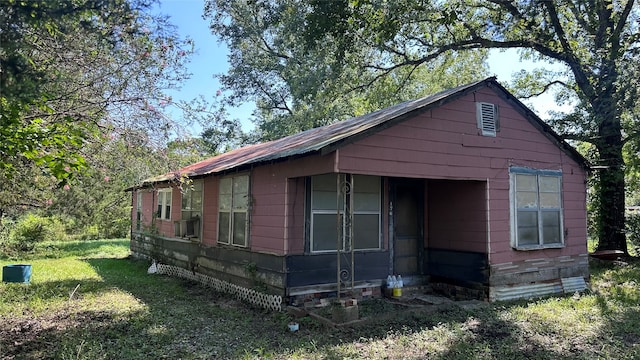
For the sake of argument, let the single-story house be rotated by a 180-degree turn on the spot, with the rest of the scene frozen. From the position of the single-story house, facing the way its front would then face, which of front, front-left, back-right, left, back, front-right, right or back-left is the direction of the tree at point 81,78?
left

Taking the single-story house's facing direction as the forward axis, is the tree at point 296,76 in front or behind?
behind

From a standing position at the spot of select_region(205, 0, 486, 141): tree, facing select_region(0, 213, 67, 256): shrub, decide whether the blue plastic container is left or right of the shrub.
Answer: left
